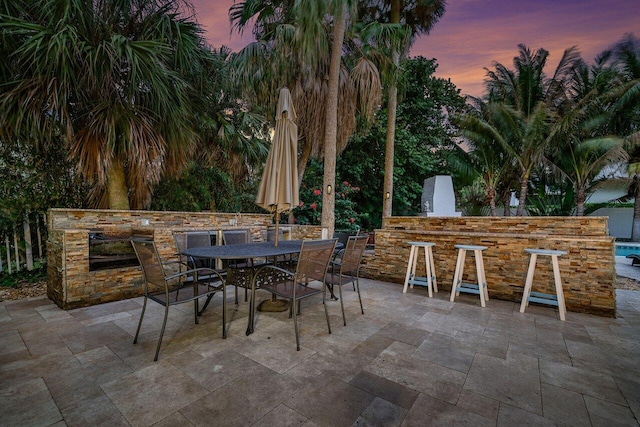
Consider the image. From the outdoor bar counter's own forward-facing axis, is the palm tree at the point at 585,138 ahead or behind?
behind

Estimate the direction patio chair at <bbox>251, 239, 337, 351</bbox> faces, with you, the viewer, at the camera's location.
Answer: facing away from the viewer and to the left of the viewer

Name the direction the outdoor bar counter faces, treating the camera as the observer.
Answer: facing the viewer and to the left of the viewer

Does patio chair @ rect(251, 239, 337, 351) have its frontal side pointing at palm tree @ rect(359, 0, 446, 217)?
no

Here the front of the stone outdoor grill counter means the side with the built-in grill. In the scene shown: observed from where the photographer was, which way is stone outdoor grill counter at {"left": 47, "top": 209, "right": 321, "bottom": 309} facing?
facing the viewer and to the right of the viewer

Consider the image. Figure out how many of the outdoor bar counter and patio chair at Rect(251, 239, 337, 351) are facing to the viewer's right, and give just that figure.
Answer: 0

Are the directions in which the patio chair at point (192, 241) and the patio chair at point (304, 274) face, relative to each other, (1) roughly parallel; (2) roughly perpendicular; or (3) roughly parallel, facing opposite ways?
roughly parallel, facing opposite ways

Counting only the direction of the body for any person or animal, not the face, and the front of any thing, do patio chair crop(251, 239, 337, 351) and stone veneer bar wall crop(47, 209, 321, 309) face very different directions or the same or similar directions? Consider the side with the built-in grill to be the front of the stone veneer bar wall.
very different directions

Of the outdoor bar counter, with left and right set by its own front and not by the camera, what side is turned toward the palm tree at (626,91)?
back

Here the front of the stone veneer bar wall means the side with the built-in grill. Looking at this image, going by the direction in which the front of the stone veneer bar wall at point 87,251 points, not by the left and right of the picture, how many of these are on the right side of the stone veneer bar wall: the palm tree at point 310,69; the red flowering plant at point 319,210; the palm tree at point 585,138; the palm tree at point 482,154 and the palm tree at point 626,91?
0

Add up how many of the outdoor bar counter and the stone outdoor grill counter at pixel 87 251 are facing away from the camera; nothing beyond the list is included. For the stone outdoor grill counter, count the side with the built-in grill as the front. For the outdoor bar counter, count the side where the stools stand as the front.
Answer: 0

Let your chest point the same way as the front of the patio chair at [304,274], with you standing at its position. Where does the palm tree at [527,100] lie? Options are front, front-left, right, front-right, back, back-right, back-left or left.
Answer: right

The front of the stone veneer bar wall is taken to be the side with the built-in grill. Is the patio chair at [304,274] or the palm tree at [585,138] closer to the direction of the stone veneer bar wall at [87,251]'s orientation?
the patio chair

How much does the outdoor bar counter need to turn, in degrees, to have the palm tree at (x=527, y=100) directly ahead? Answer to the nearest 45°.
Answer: approximately 135° to its right

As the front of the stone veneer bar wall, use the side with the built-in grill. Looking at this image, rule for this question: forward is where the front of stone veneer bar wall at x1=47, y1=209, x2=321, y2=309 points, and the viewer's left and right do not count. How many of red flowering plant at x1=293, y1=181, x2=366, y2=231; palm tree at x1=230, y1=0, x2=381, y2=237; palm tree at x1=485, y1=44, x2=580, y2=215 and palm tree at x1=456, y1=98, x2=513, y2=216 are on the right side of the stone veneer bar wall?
0

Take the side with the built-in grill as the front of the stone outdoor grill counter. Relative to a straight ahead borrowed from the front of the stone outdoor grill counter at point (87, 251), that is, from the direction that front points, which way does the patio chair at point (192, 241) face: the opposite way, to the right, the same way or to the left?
the same way

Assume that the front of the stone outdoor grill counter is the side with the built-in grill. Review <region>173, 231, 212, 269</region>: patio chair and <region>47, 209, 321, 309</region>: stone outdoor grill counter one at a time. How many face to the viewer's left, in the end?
0

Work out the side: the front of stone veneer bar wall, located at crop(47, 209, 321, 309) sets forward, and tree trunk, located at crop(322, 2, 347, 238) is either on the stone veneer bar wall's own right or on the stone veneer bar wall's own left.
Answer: on the stone veneer bar wall's own left
